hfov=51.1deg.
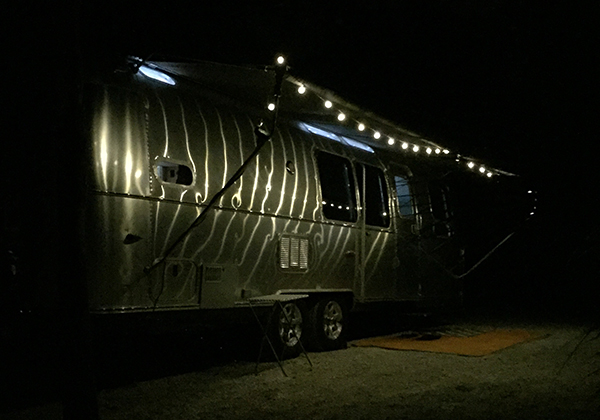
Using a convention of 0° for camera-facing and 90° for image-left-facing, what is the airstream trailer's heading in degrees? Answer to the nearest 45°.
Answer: approximately 225°
